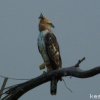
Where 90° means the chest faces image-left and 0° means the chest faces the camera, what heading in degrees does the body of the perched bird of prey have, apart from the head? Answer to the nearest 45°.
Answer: approximately 45°
